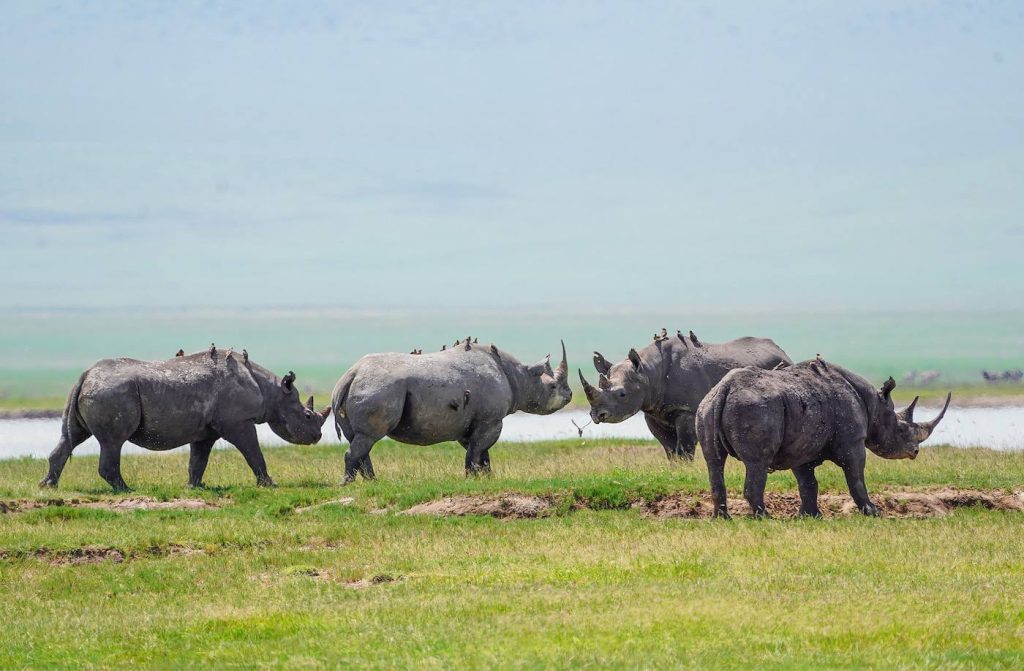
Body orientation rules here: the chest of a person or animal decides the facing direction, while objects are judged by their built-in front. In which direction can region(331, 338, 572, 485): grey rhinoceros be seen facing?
to the viewer's right

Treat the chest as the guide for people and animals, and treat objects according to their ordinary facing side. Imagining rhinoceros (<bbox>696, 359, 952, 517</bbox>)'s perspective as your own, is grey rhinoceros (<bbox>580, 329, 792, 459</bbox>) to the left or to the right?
on its left

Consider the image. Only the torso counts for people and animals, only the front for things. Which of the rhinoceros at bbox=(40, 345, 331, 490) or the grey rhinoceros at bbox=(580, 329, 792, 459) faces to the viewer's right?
the rhinoceros

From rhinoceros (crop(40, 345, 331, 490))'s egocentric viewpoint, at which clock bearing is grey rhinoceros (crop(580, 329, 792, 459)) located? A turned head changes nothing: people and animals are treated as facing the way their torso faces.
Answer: The grey rhinoceros is roughly at 12 o'clock from the rhinoceros.

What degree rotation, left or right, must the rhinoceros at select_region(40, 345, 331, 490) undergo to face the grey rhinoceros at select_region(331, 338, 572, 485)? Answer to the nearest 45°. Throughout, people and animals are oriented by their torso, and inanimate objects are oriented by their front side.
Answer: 0° — it already faces it

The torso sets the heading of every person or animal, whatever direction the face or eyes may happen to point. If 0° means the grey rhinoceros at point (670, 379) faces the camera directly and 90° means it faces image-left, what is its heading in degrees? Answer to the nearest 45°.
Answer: approximately 45°

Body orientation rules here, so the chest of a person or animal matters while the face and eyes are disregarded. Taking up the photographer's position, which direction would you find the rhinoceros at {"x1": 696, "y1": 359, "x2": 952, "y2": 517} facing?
facing away from the viewer and to the right of the viewer

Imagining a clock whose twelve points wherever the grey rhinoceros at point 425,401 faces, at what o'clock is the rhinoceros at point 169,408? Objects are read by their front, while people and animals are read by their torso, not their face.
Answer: The rhinoceros is roughly at 6 o'clock from the grey rhinoceros.

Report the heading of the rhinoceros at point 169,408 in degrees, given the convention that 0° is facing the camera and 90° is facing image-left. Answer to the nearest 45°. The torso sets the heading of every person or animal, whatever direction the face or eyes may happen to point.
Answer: approximately 270°

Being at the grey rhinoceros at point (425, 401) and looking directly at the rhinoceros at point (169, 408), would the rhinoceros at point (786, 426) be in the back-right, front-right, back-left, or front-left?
back-left
